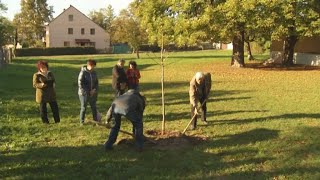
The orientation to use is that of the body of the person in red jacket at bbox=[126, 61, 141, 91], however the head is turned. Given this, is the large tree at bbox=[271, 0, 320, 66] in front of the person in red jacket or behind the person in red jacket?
behind

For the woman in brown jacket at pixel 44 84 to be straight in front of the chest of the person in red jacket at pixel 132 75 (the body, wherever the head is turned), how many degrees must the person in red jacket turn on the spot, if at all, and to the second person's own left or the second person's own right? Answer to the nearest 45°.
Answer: approximately 45° to the second person's own right

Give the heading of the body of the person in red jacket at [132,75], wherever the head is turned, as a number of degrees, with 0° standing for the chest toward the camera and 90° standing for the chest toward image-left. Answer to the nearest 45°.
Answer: approximately 0°

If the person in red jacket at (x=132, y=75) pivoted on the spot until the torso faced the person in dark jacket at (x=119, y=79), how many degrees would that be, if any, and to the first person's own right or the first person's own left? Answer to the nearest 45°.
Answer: approximately 45° to the first person's own right

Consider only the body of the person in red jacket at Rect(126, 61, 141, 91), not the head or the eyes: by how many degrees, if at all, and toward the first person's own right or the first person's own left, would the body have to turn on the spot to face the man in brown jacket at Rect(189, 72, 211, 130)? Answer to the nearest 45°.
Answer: approximately 45° to the first person's own left

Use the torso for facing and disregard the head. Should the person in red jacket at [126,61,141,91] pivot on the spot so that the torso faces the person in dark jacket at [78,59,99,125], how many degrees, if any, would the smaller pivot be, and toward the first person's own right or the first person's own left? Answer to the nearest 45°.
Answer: approximately 45° to the first person's own right

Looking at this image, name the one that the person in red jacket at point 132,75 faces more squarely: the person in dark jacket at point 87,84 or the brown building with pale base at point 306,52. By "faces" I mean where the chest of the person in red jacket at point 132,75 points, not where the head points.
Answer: the person in dark jacket
